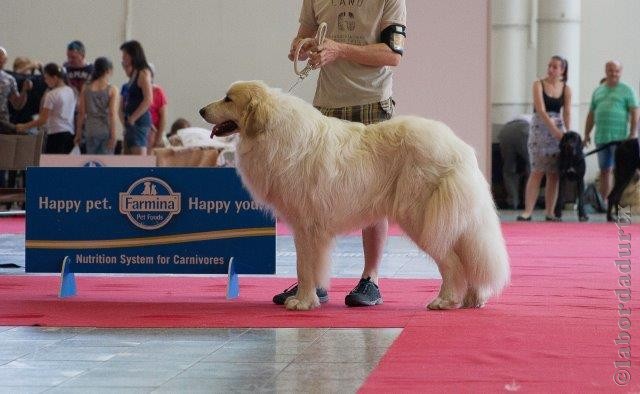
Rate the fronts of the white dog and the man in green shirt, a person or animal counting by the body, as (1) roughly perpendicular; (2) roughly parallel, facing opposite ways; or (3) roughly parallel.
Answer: roughly perpendicular

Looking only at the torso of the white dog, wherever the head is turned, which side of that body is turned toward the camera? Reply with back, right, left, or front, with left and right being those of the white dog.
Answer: left

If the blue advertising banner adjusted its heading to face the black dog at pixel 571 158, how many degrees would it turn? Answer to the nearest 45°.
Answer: approximately 135° to its left

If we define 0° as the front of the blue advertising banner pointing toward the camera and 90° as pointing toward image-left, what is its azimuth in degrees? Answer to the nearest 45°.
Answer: approximately 0°

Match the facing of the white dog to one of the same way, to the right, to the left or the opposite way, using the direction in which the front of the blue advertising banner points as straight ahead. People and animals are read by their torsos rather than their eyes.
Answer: to the right
